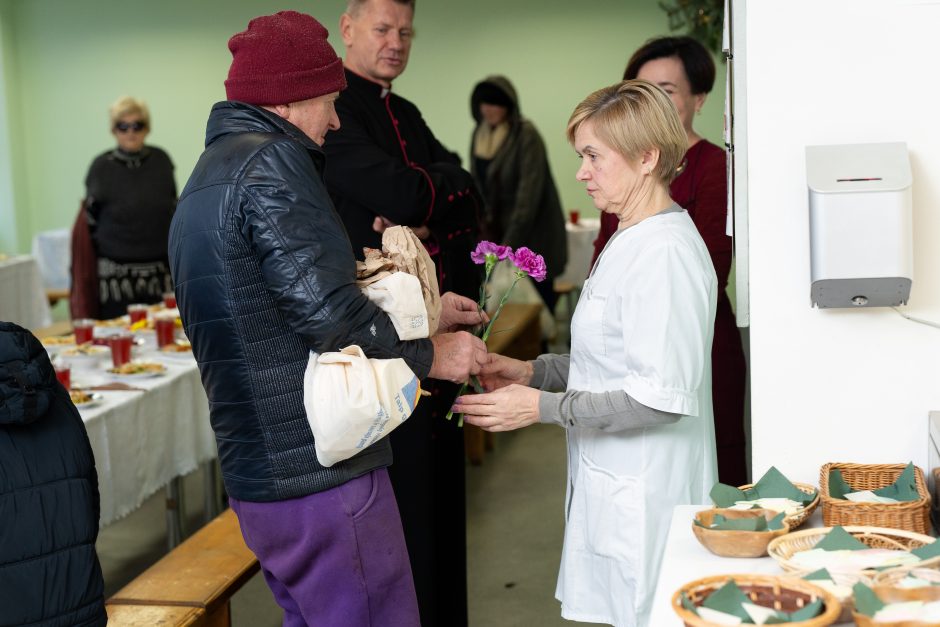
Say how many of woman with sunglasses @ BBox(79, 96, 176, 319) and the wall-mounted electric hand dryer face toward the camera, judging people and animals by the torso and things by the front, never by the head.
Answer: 2

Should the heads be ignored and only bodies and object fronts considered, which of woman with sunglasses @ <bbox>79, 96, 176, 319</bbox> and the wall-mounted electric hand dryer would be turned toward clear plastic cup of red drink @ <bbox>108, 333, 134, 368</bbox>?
the woman with sunglasses

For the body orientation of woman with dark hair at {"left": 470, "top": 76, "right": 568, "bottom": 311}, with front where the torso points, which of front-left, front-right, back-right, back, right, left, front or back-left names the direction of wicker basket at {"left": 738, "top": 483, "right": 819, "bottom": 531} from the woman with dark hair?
front-left

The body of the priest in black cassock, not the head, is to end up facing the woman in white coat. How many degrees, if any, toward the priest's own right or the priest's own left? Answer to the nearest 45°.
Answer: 0° — they already face them

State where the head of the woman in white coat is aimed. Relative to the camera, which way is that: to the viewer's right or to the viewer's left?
to the viewer's left

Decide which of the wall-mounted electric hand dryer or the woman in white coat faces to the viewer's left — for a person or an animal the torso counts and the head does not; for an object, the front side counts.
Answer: the woman in white coat

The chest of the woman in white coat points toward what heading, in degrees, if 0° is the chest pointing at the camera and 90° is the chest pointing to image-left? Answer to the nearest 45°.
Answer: approximately 90°

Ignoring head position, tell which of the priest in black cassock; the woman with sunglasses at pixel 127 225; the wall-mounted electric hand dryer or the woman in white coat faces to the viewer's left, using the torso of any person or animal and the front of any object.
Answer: the woman in white coat

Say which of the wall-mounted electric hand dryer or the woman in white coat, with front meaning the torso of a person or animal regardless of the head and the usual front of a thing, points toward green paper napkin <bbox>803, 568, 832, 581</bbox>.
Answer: the wall-mounted electric hand dryer

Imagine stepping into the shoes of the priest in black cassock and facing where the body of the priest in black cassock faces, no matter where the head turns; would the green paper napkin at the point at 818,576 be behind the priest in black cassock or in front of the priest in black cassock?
in front
